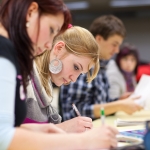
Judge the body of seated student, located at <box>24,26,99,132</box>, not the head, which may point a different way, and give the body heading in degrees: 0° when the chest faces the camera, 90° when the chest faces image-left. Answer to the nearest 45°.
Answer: approximately 270°

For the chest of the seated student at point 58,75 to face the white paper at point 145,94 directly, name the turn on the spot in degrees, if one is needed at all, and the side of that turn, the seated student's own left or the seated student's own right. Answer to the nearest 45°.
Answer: approximately 45° to the seated student's own left

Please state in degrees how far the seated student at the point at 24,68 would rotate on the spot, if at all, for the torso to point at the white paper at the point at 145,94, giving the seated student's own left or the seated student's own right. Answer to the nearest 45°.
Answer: approximately 45° to the seated student's own left

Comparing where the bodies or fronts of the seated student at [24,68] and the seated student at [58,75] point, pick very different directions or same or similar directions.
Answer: same or similar directions

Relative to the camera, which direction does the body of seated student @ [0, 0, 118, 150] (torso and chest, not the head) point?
to the viewer's right

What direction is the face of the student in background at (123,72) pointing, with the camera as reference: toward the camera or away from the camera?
toward the camera

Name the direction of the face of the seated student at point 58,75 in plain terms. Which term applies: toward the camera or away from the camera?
toward the camera

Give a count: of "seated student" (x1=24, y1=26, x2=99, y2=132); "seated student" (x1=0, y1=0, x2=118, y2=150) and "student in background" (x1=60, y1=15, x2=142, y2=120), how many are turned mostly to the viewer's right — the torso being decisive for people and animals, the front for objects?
3

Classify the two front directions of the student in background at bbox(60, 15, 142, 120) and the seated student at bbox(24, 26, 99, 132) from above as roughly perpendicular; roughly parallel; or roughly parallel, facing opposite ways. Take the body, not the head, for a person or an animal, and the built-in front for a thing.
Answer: roughly parallel

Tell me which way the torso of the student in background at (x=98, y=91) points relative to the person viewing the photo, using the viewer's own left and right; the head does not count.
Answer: facing to the right of the viewer

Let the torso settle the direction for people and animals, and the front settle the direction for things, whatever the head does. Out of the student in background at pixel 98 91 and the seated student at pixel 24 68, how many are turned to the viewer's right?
2
